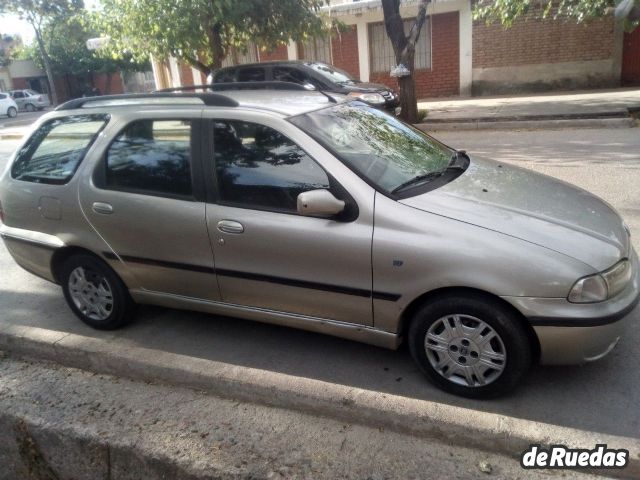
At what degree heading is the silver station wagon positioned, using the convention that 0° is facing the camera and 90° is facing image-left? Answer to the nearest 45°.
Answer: approximately 315°

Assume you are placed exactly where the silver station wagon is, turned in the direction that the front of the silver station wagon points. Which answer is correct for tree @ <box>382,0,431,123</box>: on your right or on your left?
on your left

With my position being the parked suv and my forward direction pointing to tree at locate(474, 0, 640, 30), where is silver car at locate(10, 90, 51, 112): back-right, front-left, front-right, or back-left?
back-left

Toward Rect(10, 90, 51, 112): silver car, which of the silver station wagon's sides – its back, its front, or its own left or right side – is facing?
back

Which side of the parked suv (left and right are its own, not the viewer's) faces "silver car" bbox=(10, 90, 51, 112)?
back

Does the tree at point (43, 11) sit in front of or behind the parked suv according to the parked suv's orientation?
behind

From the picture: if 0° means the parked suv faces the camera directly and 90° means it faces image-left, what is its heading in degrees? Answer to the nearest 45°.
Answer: approximately 315°

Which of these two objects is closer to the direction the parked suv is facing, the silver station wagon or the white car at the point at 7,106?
the silver station wagon

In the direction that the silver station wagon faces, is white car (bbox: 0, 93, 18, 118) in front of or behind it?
behind
